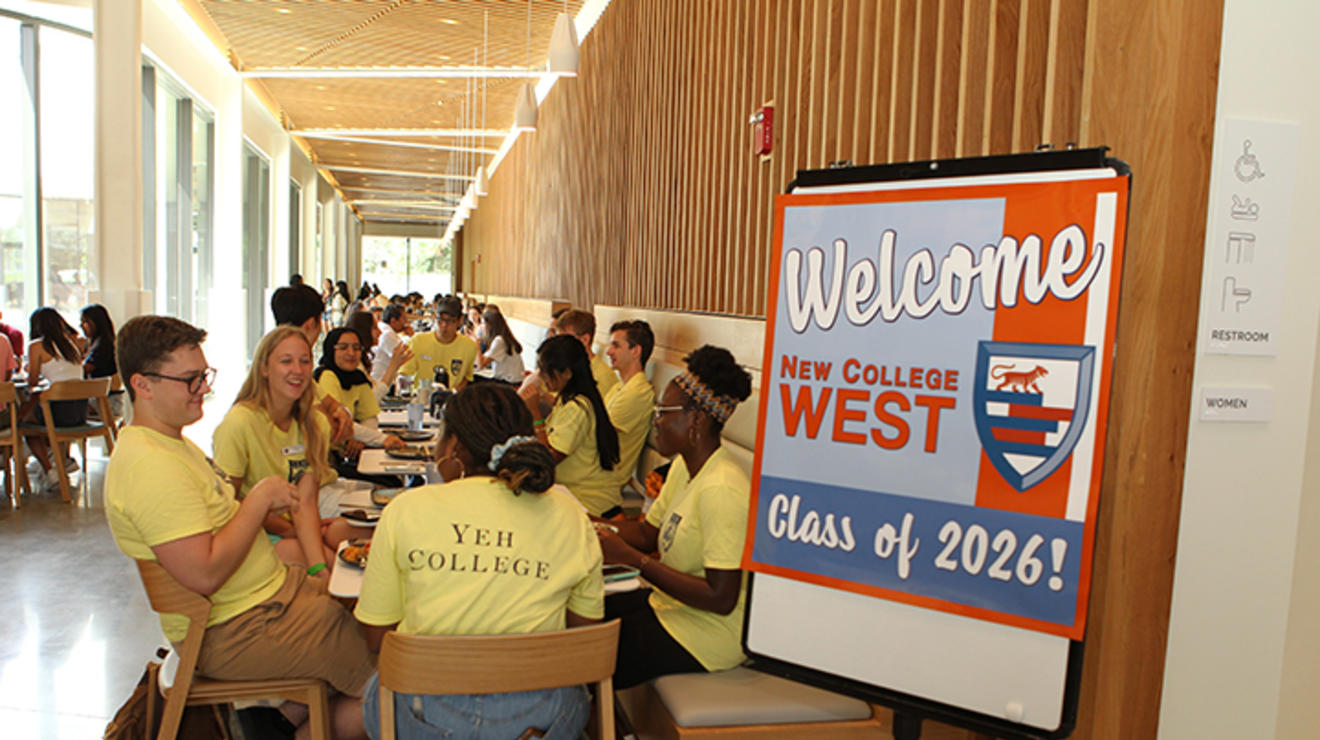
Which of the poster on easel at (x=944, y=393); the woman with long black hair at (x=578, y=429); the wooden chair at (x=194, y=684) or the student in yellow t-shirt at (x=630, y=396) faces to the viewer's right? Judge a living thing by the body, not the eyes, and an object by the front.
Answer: the wooden chair

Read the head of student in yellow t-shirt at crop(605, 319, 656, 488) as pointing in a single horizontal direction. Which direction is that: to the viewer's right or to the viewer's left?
to the viewer's left

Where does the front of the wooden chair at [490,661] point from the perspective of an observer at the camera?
facing away from the viewer

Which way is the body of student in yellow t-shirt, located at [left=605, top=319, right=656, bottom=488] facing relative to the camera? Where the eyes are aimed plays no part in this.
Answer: to the viewer's left

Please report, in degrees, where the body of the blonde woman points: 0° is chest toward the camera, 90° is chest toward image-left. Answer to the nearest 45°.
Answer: approximately 315°

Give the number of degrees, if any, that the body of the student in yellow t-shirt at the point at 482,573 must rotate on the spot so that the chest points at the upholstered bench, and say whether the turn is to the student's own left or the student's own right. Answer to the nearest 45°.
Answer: approximately 90° to the student's own right

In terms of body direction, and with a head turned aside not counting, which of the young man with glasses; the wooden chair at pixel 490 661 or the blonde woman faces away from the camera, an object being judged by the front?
the wooden chair

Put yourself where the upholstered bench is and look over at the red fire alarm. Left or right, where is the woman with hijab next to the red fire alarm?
left

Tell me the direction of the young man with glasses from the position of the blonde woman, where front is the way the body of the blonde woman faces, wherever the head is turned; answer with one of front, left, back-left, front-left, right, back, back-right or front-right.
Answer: front-right

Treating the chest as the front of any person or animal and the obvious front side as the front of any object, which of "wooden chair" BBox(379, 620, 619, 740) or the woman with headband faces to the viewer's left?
the woman with headband
